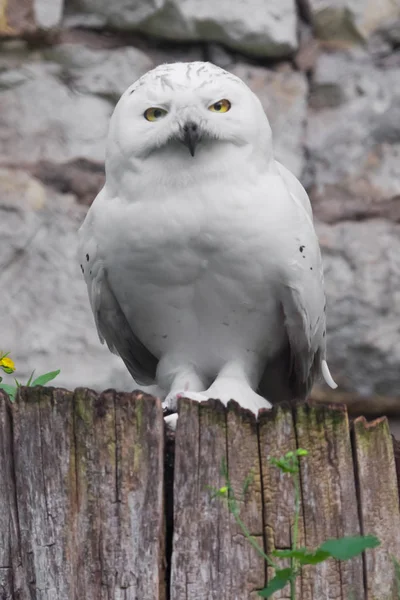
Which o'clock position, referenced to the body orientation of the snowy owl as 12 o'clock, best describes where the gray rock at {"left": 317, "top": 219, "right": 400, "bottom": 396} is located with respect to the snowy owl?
The gray rock is roughly at 7 o'clock from the snowy owl.

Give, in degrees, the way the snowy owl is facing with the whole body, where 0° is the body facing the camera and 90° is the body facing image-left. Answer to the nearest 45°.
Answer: approximately 0°

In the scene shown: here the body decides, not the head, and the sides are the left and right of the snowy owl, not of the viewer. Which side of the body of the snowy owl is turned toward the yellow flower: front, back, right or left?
right

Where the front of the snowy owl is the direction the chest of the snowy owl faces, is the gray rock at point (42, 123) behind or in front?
behind

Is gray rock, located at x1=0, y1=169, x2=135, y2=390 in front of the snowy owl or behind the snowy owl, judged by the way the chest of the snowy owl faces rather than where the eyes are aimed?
behind
